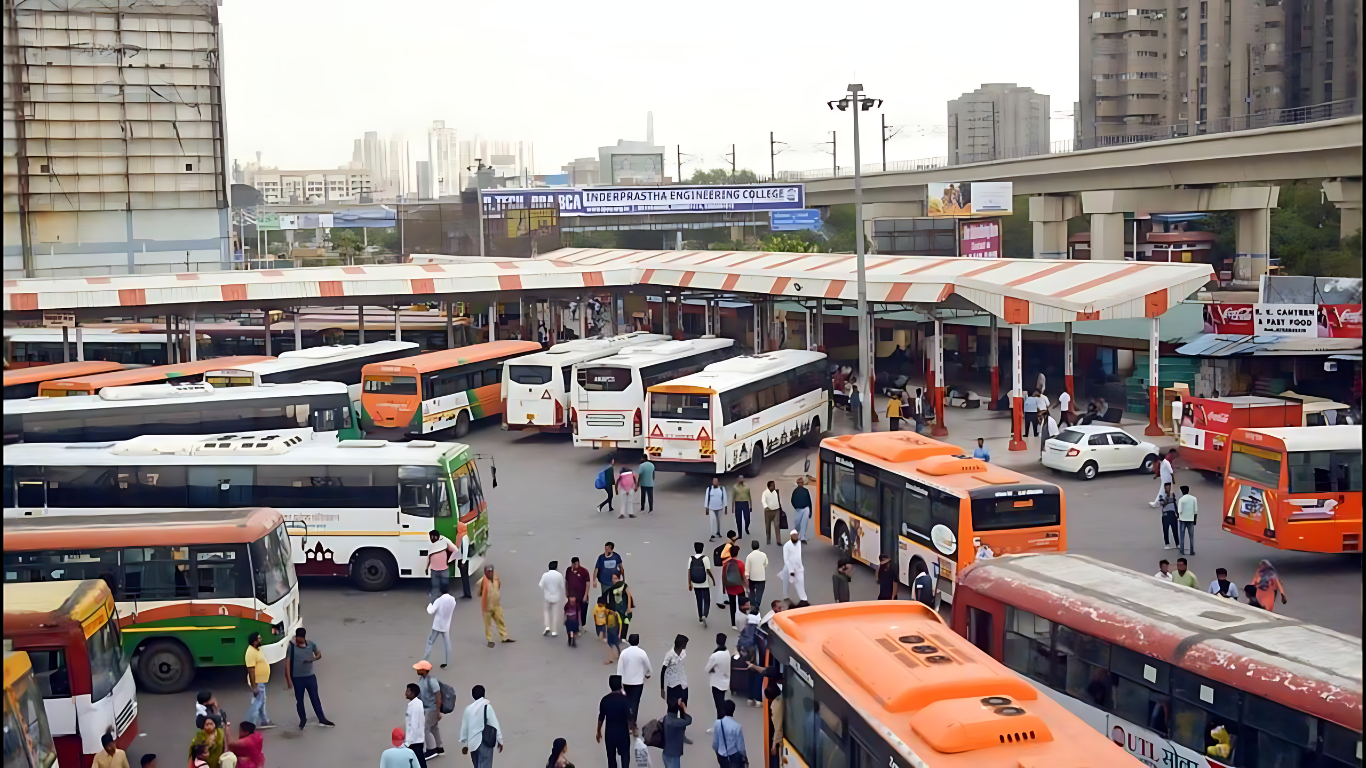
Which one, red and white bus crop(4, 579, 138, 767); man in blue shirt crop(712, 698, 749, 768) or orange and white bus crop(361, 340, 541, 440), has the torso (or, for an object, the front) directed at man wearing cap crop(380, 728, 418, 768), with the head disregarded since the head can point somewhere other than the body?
the red and white bus

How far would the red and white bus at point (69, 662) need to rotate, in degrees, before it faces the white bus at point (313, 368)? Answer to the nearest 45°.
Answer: approximately 135° to its left

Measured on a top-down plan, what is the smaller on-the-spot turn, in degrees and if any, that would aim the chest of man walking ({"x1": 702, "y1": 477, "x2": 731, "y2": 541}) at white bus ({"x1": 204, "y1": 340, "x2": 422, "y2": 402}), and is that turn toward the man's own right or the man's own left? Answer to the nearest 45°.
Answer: approximately 135° to the man's own right

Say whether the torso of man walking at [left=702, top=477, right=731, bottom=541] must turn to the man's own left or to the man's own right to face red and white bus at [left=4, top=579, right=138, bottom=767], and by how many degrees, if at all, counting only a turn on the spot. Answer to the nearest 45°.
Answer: approximately 45° to the man's own right

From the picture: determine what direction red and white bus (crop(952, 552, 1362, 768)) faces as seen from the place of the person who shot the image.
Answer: facing away from the viewer and to the left of the viewer

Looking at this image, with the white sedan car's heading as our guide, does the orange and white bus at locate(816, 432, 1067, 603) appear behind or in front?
behind

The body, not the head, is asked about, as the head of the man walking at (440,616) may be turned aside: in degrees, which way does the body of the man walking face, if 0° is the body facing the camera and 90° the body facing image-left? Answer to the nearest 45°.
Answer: approximately 135°

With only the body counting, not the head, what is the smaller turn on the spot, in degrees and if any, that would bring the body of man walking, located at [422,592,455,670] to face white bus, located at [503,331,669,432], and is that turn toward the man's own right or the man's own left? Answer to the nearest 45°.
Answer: approximately 45° to the man's own right

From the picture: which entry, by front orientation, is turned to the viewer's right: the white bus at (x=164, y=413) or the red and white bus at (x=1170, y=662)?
the white bus

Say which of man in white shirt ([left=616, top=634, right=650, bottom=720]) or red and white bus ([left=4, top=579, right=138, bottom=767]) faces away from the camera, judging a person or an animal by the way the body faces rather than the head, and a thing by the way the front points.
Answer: the man in white shirt
